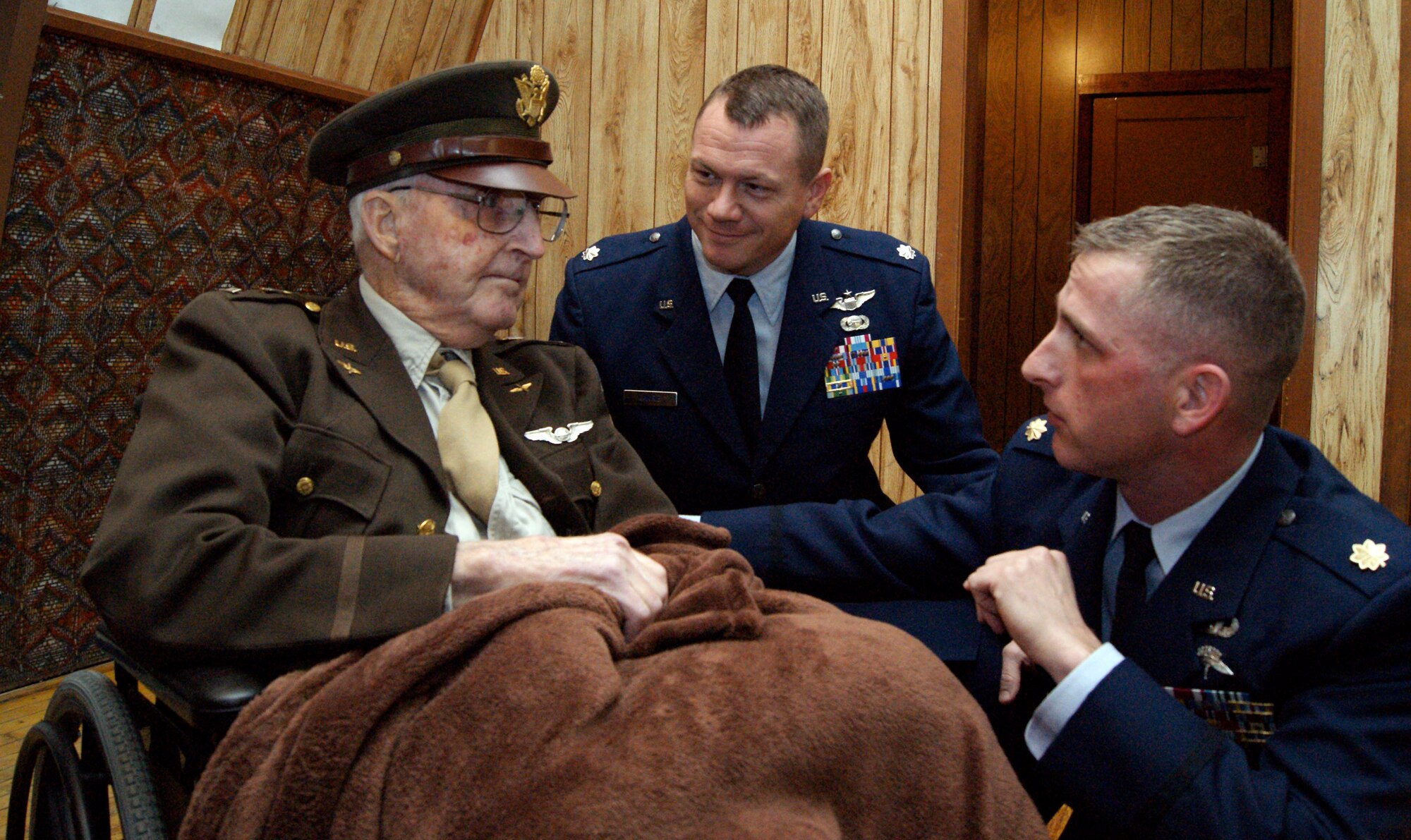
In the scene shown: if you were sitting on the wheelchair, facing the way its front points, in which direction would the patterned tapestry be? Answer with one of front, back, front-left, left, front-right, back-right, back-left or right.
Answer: back-left

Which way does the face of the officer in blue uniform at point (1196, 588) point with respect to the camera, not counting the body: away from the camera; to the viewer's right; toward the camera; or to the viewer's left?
to the viewer's left

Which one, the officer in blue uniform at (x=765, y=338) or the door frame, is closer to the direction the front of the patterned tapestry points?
the officer in blue uniform

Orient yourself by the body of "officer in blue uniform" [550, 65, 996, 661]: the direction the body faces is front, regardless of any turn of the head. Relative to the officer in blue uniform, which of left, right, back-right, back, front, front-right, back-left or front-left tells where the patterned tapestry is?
right

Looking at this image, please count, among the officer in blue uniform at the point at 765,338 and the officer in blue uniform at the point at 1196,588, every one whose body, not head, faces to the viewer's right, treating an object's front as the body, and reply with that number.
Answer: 0

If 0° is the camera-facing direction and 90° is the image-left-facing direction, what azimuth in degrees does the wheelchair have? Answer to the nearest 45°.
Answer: approximately 315°

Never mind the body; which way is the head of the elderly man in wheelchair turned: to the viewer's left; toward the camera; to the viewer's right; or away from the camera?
to the viewer's right

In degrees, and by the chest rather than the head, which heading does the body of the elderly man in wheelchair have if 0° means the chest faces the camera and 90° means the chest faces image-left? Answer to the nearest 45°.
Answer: approximately 315°
